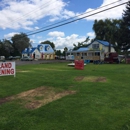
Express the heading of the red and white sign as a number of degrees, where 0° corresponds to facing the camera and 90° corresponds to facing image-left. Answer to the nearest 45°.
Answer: approximately 0°

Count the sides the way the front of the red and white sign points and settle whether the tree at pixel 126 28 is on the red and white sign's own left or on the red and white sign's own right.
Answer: on the red and white sign's own left
